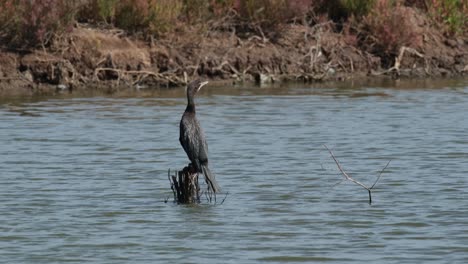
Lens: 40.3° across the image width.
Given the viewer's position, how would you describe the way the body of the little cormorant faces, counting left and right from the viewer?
facing away from the viewer and to the left of the viewer

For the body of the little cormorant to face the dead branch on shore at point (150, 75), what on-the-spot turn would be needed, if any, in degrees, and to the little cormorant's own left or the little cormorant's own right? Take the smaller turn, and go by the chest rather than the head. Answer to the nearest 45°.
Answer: approximately 45° to the little cormorant's own right

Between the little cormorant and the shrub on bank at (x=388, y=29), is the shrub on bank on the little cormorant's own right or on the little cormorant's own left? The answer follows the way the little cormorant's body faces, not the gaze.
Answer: on the little cormorant's own right

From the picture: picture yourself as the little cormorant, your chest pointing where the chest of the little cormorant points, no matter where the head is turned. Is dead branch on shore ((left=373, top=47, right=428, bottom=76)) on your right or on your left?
on your right
